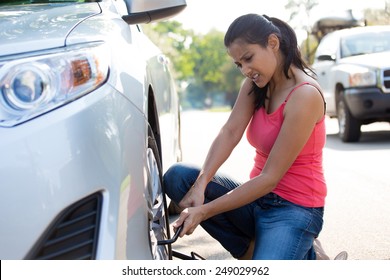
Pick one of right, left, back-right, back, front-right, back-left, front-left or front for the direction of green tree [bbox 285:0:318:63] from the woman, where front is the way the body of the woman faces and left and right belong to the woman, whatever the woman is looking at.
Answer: back-right

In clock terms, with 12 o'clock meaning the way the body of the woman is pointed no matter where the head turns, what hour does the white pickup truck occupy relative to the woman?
The white pickup truck is roughly at 5 o'clock from the woman.

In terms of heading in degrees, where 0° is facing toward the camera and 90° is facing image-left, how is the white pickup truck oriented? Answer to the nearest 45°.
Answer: approximately 315°

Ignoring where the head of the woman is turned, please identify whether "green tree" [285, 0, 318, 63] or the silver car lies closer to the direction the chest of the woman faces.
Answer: the silver car

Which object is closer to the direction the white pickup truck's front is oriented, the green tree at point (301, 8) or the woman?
the woman

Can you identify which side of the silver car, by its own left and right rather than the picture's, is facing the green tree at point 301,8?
back

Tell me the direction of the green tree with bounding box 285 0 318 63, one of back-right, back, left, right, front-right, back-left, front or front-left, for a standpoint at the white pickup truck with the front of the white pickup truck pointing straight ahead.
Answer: back-left

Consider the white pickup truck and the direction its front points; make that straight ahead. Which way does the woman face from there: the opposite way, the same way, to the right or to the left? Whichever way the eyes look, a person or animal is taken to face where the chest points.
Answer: to the right
